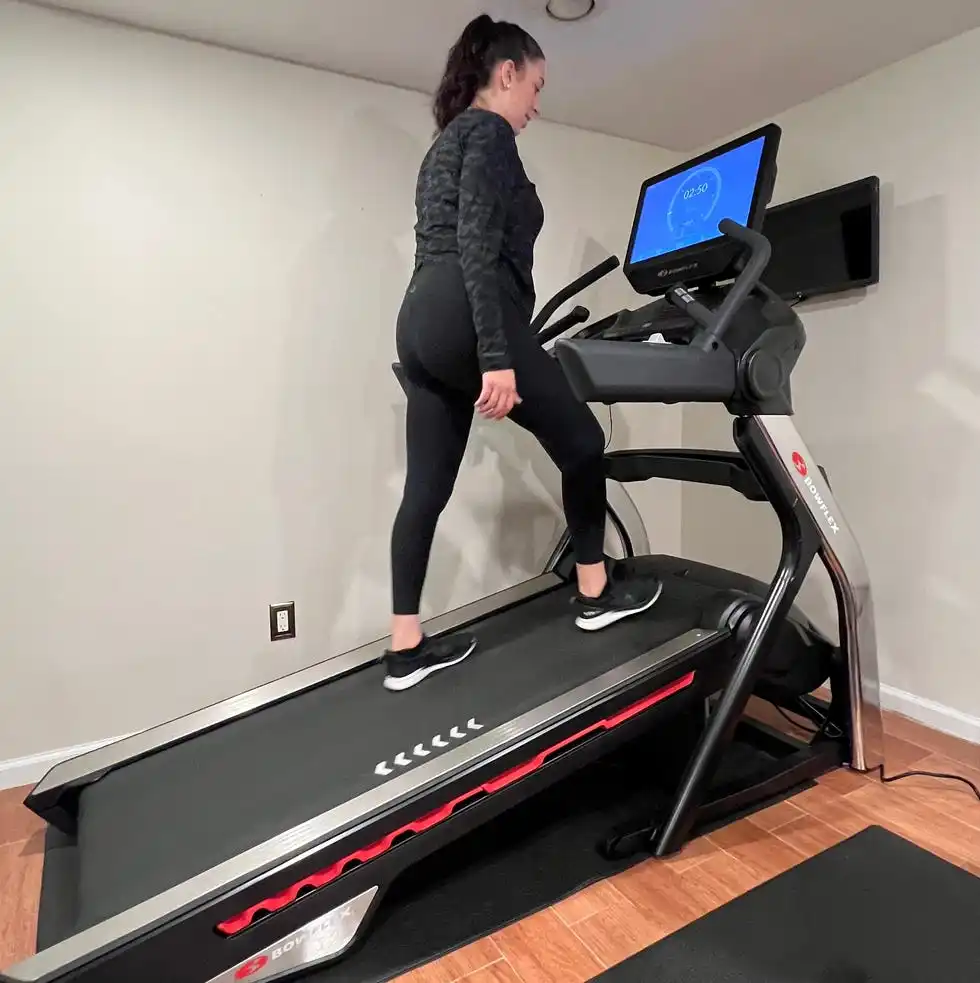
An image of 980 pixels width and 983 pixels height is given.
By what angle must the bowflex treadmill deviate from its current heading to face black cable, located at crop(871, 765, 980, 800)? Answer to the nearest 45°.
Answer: approximately 45° to its right

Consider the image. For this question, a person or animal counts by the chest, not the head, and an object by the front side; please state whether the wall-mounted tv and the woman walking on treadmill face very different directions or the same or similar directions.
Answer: very different directions

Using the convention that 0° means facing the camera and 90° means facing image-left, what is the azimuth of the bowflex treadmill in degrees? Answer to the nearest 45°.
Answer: approximately 225°

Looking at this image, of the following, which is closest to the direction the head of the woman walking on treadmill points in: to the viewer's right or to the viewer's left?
to the viewer's right

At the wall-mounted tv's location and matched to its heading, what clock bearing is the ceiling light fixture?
The ceiling light fixture is roughly at 12 o'clock from the wall-mounted tv.

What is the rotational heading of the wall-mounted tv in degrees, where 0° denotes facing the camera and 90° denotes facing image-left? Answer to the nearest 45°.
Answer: approximately 45°

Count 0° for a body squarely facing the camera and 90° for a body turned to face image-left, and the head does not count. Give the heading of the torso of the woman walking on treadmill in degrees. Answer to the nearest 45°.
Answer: approximately 225°
